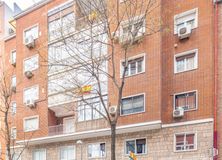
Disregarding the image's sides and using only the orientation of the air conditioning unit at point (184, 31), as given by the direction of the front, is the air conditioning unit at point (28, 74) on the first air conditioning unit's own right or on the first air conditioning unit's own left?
on the first air conditioning unit's own right

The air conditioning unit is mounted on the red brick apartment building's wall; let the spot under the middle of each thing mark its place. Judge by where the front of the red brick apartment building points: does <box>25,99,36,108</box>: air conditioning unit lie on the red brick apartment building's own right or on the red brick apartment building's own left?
on the red brick apartment building's own right

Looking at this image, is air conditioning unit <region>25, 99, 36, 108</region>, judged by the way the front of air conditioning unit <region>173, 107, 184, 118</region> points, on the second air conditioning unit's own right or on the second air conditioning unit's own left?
on the second air conditioning unit's own right

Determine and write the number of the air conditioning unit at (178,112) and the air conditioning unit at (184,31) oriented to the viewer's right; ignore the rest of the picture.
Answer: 0

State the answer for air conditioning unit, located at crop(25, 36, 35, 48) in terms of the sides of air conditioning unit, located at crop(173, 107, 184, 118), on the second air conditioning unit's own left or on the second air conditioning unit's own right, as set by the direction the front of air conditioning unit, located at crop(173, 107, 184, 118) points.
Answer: on the second air conditioning unit's own right

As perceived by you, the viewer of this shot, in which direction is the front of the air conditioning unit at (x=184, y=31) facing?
facing the viewer and to the left of the viewer
